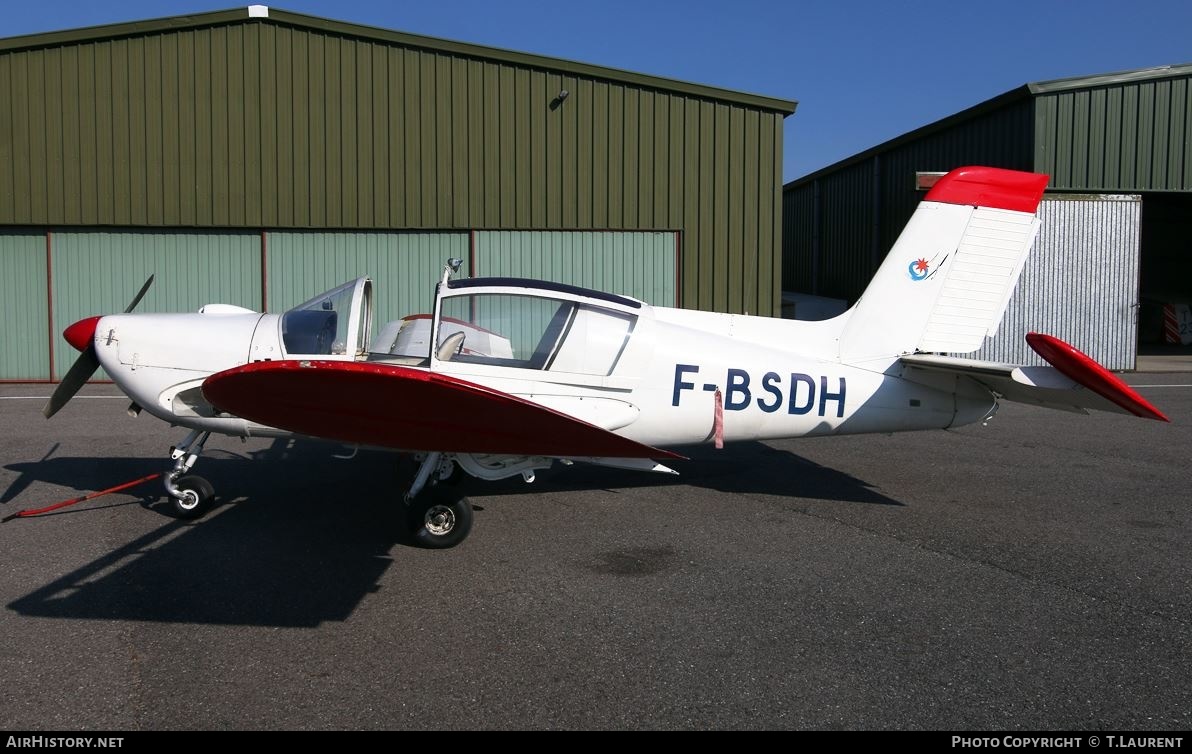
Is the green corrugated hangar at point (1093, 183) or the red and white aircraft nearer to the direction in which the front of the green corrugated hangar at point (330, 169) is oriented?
the red and white aircraft

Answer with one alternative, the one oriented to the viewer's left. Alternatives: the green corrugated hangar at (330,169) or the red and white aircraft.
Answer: the red and white aircraft

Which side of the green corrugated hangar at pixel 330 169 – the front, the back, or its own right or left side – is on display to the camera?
front

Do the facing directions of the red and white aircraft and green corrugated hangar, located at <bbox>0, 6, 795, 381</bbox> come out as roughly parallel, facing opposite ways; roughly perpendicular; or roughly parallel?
roughly perpendicular

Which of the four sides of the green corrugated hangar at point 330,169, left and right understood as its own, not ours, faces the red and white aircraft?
front

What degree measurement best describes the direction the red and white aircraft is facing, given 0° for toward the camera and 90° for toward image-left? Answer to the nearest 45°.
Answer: approximately 90°

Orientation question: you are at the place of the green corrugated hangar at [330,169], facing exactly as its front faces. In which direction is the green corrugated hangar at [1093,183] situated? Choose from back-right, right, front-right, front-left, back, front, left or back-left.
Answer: left

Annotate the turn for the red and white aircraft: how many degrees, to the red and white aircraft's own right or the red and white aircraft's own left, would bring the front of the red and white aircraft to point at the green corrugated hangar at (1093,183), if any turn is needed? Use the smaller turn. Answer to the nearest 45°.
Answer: approximately 135° to the red and white aircraft's own right

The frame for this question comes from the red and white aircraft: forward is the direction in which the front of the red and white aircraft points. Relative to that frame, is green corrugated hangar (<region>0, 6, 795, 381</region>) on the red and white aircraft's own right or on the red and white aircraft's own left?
on the red and white aircraft's own right
